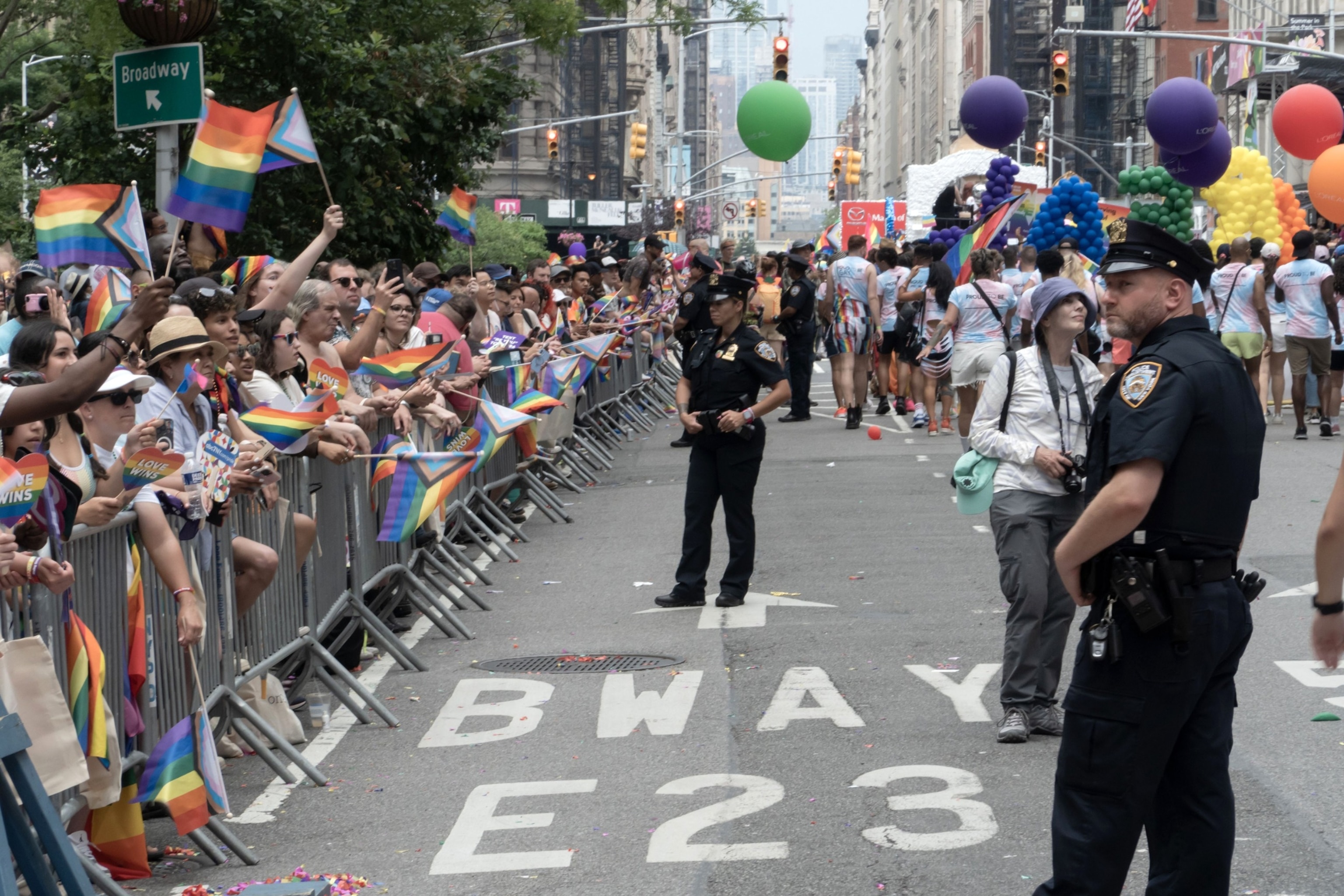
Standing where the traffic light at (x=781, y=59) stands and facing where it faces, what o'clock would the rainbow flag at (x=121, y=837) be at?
The rainbow flag is roughly at 12 o'clock from the traffic light.

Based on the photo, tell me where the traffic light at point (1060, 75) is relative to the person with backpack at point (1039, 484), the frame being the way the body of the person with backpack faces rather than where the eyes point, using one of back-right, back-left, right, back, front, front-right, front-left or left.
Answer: back-left
